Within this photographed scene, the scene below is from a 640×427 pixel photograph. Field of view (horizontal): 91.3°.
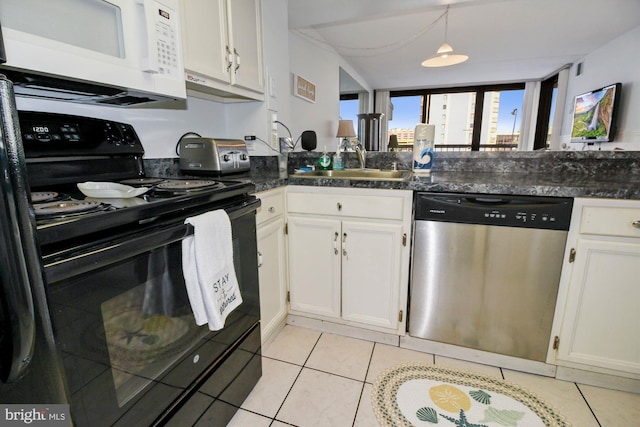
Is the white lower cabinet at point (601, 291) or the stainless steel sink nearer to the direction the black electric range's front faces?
the white lower cabinet

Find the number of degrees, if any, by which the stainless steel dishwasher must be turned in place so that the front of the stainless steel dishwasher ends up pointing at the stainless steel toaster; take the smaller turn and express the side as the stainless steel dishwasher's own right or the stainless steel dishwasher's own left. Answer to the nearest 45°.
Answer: approximately 90° to the stainless steel dishwasher's own right

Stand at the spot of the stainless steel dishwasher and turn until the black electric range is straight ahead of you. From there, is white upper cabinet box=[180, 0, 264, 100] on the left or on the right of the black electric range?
right

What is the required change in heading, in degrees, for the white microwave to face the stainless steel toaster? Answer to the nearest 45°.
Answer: approximately 90° to its left

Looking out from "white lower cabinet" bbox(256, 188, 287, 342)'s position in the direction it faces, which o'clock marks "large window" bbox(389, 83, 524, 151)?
The large window is roughly at 9 o'clock from the white lower cabinet.

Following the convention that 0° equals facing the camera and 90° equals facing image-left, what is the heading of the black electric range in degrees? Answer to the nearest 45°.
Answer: approximately 315°

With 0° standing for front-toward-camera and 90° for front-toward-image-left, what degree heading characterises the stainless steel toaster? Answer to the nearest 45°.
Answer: approximately 315°

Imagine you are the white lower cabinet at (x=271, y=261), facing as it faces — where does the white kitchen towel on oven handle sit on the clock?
The white kitchen towel on oven handle is roughly at 2 o'clock from the white lower cabinet.

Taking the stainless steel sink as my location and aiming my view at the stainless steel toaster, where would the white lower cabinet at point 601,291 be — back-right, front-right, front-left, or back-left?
back-left
